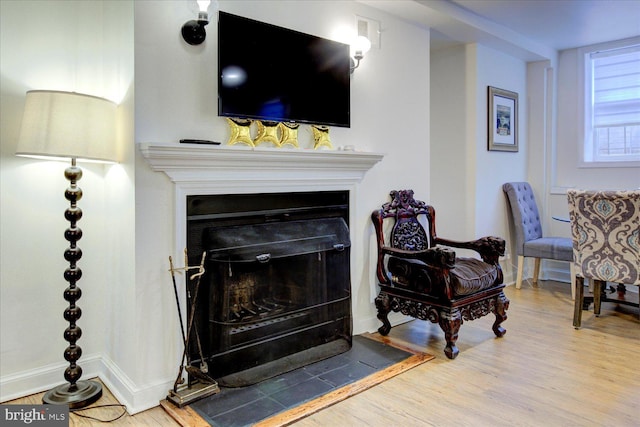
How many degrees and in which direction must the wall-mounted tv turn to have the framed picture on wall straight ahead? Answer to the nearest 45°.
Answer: approximately 90° to its left

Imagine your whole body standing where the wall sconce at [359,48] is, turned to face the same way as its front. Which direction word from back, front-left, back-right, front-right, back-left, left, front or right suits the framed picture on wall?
left

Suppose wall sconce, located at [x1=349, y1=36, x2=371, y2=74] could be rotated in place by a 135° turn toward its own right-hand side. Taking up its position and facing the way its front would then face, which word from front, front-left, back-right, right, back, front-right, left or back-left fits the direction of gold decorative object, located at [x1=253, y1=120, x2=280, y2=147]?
front-left

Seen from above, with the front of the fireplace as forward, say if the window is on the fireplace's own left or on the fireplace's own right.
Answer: on the fireplace's own left

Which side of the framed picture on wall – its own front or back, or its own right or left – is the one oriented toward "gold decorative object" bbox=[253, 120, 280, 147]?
right

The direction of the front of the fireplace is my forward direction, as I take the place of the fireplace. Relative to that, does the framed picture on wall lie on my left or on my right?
on my left

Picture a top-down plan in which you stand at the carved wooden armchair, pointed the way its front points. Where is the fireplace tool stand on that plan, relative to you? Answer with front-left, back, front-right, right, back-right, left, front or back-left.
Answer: right

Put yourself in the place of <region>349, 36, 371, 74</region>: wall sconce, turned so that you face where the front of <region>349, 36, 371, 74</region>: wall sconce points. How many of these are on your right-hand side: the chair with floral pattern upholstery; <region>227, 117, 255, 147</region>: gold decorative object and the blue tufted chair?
1

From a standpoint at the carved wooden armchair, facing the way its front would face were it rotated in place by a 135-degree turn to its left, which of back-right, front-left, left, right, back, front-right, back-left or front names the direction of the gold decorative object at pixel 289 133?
back-left

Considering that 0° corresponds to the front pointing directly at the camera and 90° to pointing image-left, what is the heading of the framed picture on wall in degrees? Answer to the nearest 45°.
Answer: approximately 315°
